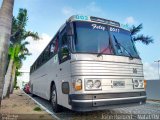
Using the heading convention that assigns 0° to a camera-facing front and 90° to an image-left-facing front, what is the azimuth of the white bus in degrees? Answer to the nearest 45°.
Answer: approximately 315°
